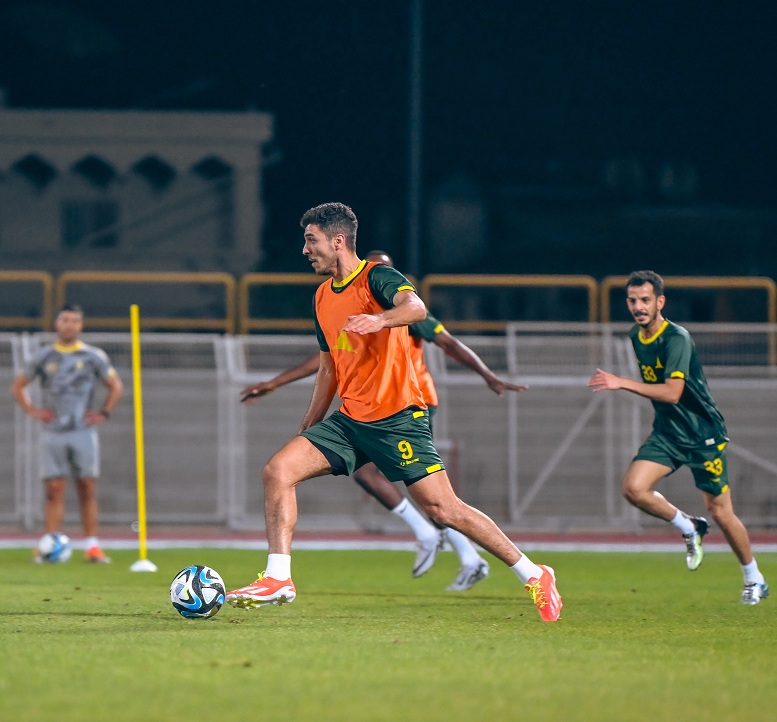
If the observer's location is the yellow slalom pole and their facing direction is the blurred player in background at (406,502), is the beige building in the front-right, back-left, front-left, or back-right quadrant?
back-left

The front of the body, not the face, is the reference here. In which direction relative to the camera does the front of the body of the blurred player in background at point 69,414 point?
toward the camera

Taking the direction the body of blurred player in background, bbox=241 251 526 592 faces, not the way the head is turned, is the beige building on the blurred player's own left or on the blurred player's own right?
on the blurred player's own right

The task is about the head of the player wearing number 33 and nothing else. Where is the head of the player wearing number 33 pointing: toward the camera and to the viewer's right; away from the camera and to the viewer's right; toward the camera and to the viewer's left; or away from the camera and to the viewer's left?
toward the camera and to the viewer's left

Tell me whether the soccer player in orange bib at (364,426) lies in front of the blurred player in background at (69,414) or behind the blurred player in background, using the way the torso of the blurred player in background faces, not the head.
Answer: in front

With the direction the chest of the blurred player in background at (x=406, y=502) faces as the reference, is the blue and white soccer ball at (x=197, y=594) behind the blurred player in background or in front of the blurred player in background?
in front

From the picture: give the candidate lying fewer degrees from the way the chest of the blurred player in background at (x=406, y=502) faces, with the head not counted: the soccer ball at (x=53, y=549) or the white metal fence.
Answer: the soccer ball

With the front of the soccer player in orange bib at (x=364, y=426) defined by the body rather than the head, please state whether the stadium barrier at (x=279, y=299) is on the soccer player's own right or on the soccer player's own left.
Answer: on the soccer player's own right

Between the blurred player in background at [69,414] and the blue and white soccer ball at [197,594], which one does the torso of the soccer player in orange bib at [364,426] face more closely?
the blue and white soccer ball

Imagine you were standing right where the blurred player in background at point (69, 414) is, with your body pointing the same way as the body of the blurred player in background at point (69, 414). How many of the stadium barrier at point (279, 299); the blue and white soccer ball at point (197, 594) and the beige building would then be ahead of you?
1

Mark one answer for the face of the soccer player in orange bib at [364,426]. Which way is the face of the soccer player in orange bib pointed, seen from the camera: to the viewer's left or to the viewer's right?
to the viewer's left

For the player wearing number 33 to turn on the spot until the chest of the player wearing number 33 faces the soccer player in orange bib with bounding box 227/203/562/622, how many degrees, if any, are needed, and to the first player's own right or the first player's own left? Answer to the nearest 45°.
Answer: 0° — they already face them
